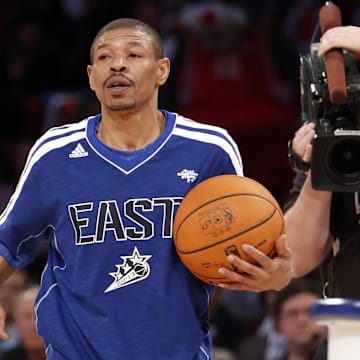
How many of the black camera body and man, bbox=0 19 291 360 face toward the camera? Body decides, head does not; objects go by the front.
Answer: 2

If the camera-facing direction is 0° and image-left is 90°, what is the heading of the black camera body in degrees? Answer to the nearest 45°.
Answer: approximately 0°

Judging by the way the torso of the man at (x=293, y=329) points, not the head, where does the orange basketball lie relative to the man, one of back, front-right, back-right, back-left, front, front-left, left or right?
front-right

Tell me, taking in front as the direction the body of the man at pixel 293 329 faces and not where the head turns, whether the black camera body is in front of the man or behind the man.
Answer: in front

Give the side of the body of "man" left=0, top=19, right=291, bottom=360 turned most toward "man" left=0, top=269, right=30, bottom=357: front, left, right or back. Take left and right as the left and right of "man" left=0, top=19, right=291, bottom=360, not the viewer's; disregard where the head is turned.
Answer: back

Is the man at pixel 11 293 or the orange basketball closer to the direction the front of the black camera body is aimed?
the orange basketball

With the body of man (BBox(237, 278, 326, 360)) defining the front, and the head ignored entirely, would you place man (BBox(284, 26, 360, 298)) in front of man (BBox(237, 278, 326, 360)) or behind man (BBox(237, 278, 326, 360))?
in front
